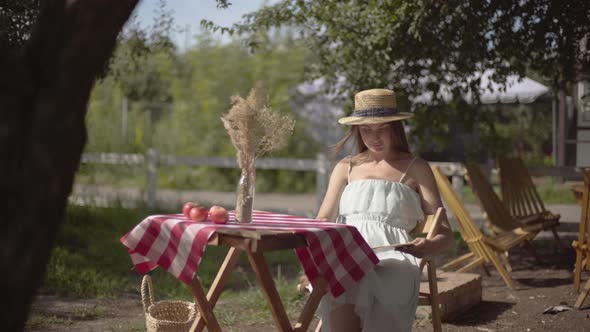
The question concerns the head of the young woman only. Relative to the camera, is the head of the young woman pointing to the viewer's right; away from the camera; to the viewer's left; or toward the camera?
toward the camera

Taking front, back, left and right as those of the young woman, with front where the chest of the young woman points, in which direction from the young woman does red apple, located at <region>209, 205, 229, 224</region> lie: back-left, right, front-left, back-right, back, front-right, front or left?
front-right

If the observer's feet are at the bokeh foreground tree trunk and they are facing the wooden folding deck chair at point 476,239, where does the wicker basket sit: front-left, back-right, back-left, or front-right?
front-left

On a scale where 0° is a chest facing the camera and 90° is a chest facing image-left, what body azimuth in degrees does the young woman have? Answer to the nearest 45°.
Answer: approximately 0°

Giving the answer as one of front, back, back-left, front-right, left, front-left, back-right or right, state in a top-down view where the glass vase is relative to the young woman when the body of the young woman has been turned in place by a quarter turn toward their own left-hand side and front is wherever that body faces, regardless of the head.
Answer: back-right

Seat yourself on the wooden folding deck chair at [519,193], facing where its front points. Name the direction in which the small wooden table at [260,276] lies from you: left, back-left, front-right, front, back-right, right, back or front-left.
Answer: front-right
